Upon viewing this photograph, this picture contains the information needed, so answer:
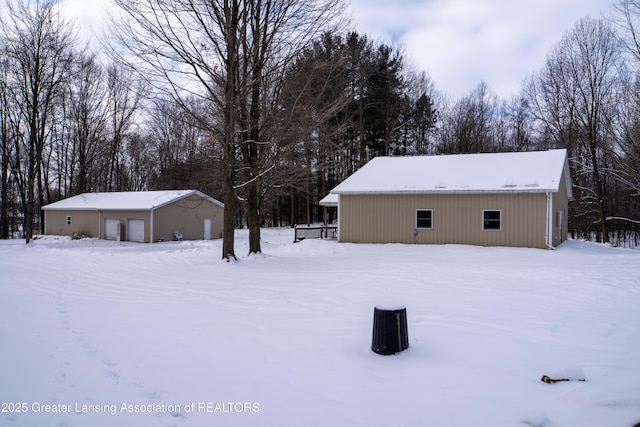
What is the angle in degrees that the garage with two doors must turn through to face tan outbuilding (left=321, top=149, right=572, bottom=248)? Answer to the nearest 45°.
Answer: approximately 90° to its left

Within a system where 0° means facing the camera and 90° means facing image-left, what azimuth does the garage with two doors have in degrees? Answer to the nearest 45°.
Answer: approximately 45°
